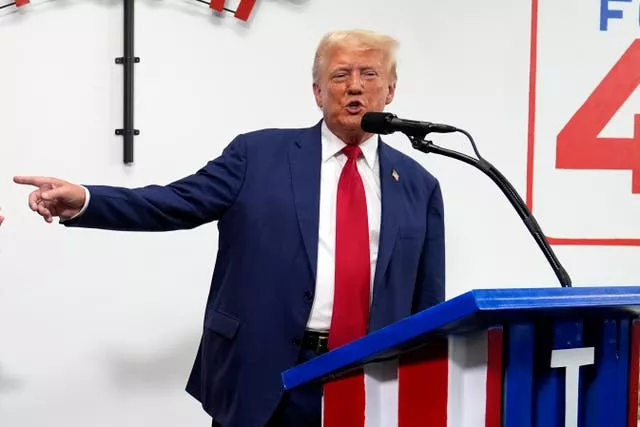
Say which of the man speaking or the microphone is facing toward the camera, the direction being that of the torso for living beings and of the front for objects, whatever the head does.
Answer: the man speaking

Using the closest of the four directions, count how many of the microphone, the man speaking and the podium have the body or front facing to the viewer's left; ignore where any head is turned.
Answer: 1

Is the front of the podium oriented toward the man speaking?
no

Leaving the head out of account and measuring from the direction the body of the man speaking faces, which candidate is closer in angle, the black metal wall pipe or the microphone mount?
the microphone mount

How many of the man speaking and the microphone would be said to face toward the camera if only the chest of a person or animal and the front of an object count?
1

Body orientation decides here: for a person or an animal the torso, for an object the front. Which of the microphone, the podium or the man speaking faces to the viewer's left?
the microphone

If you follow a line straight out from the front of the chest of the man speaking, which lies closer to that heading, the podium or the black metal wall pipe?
the podium

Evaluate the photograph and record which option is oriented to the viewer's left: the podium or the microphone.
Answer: the microphone

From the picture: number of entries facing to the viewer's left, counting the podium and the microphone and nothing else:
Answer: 1

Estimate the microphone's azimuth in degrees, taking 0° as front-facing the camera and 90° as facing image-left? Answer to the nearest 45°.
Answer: approximately 90°

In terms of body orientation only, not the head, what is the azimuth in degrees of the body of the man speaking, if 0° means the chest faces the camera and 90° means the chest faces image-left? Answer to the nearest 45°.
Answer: approximately 0°

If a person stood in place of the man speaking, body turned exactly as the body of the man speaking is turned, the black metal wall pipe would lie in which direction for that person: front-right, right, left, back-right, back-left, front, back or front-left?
back-right

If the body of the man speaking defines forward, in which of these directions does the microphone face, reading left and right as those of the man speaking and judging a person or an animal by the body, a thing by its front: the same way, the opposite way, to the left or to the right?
to the right

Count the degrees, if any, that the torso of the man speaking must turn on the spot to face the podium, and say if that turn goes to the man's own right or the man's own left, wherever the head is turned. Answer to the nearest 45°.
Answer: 0° — they already face it

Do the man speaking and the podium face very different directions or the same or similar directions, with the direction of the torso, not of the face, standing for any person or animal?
same or similar directions
